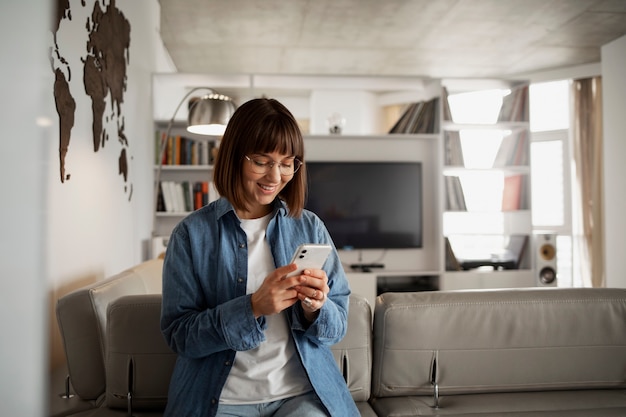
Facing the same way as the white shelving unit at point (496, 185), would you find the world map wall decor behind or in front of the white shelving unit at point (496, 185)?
in front

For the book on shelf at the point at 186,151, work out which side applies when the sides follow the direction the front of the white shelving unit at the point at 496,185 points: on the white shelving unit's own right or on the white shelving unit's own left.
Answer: on the white shelving unit's own right

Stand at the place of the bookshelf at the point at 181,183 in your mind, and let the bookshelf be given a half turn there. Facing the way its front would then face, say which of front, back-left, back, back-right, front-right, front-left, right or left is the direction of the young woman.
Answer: back

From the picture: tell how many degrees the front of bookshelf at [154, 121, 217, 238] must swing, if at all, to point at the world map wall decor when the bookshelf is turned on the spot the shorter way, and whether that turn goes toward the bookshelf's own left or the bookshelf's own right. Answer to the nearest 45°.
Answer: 0° — it already faces it

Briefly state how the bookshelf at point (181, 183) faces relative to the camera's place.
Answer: facing the viewer

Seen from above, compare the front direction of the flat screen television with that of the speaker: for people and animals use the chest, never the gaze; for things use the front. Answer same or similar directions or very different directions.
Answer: same or similar directions

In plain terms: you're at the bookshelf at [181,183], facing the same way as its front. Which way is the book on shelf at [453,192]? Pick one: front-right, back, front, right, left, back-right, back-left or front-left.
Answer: left

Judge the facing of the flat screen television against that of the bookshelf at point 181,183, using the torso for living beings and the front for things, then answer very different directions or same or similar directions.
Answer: same or similar directions

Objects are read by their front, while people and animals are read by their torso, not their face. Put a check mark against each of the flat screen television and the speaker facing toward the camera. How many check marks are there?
2

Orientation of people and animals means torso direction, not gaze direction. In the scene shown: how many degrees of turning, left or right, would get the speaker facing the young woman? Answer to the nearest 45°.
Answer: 0° — it already faces them

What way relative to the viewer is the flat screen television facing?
toward the camera

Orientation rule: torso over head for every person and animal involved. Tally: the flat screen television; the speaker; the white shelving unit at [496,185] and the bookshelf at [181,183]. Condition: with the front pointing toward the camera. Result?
4

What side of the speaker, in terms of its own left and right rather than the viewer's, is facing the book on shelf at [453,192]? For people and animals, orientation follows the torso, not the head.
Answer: right

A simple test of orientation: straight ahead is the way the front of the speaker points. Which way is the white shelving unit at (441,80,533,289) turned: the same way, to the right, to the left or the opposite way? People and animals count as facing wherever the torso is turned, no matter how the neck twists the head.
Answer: the same way

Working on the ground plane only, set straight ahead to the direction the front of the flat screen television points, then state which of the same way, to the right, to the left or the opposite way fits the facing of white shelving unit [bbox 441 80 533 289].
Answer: the same way

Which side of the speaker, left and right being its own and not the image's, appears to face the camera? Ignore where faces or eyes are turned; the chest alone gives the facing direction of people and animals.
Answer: front

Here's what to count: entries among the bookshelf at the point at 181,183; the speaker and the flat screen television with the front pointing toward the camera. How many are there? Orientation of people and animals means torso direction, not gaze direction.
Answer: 3
